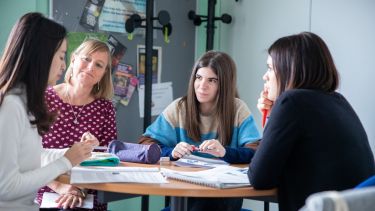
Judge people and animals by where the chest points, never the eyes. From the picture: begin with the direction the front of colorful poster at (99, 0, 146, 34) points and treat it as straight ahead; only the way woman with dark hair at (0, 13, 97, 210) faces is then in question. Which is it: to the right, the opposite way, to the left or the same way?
to the left

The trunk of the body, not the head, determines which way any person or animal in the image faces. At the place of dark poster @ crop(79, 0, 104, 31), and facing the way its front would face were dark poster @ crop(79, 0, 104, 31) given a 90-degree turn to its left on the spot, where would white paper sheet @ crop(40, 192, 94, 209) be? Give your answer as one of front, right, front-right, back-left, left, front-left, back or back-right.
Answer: right

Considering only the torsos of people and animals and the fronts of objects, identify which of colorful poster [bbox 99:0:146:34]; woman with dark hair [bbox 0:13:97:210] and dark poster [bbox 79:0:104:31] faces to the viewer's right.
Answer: the woman with dark hair

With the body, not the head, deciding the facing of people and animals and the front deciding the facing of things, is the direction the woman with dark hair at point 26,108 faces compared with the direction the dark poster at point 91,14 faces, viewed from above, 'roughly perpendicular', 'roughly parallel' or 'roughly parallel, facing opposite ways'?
roughly perpendicular

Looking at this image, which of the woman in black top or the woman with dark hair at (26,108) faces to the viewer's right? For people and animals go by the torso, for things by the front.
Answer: the woman with dark hair

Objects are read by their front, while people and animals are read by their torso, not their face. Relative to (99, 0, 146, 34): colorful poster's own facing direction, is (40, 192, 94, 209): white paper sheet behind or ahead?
ahead

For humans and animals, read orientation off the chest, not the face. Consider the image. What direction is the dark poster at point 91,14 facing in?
toward the camera

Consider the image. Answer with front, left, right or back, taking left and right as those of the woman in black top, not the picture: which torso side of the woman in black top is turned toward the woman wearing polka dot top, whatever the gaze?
front

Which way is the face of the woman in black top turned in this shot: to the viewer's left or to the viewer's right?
to the viewer's left

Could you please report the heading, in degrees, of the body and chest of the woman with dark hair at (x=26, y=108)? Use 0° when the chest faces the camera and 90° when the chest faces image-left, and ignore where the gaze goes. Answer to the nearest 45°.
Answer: approximately 270°

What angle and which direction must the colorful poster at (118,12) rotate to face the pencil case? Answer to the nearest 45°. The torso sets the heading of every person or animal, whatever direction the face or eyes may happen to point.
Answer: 0° — it already faces it

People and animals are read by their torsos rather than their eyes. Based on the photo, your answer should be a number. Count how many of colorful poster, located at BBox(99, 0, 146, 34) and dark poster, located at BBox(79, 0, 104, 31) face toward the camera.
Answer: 2

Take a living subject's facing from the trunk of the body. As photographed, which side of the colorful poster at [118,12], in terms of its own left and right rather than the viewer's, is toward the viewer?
front

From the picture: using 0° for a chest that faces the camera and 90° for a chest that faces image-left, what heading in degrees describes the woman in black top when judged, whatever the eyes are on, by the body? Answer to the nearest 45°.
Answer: approximately 135°
